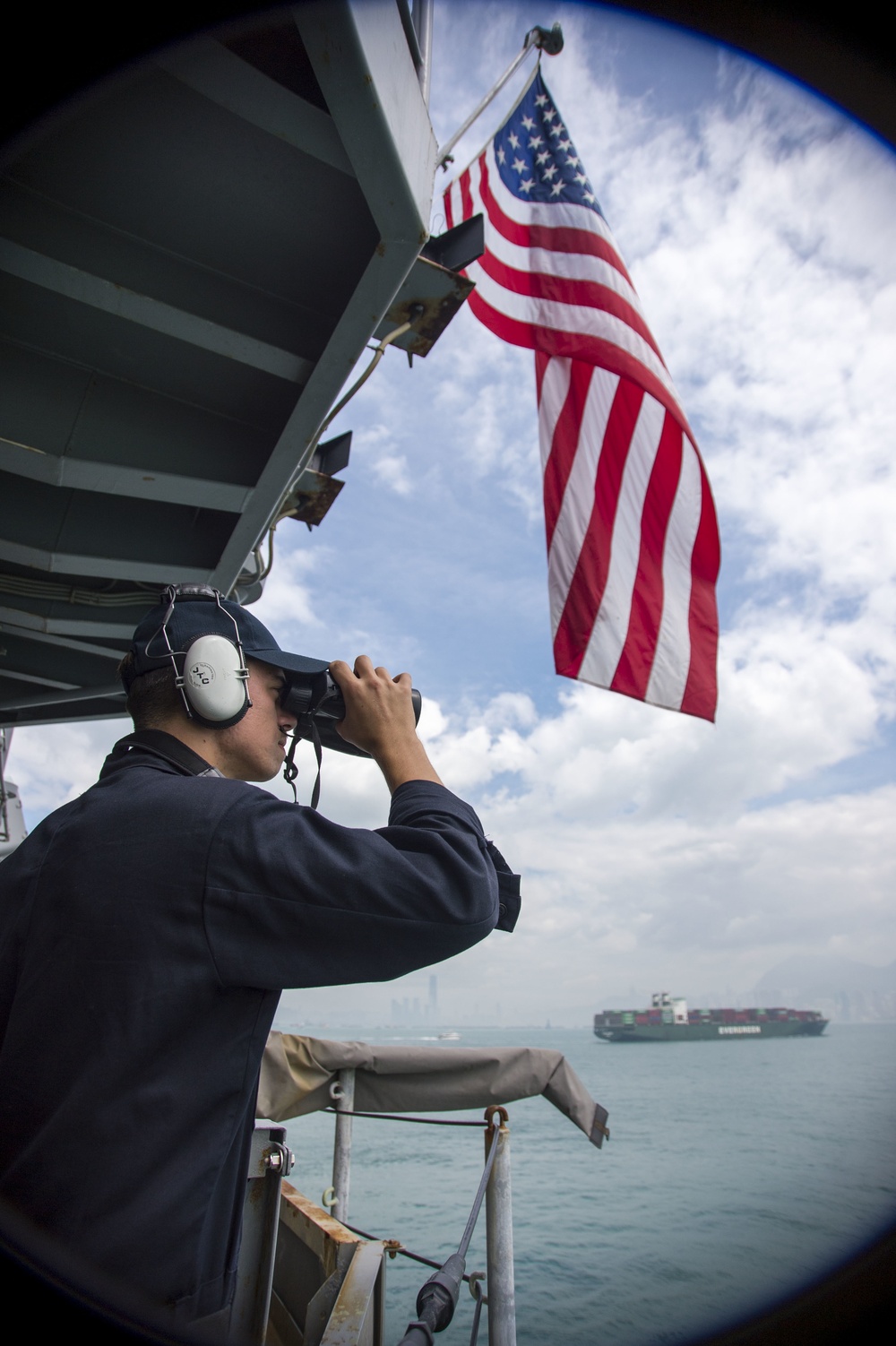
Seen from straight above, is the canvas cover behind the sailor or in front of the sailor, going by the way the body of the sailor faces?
in front

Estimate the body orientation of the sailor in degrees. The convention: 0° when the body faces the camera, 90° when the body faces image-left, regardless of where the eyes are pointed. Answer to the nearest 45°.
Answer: approximately 225°

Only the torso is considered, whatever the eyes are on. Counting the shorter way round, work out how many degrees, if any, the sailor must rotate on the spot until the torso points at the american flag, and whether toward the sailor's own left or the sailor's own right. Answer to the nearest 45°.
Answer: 0° — they already face it
